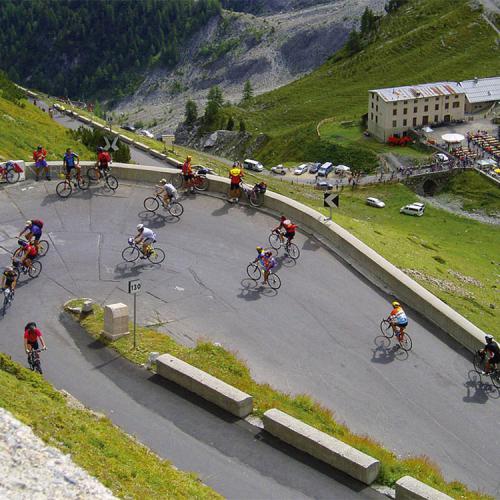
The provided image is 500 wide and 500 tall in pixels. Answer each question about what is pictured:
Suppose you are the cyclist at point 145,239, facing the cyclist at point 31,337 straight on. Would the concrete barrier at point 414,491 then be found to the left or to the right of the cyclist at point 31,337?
left

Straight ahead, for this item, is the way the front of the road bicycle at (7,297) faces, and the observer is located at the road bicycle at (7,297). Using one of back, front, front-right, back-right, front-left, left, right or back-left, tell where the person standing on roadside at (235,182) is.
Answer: back

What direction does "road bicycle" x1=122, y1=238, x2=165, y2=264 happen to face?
to the viewer's left

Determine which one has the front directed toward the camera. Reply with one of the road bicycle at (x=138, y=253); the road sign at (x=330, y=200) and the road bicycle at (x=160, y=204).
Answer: the road sign

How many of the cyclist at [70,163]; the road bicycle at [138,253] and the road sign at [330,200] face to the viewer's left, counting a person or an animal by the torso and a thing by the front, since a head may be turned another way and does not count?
1

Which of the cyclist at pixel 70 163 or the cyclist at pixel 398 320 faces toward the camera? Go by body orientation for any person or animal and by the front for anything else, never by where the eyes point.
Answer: the cyclist at pixel 70 163

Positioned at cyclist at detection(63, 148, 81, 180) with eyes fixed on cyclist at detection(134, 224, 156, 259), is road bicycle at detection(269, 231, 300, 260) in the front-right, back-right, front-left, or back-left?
front-left
